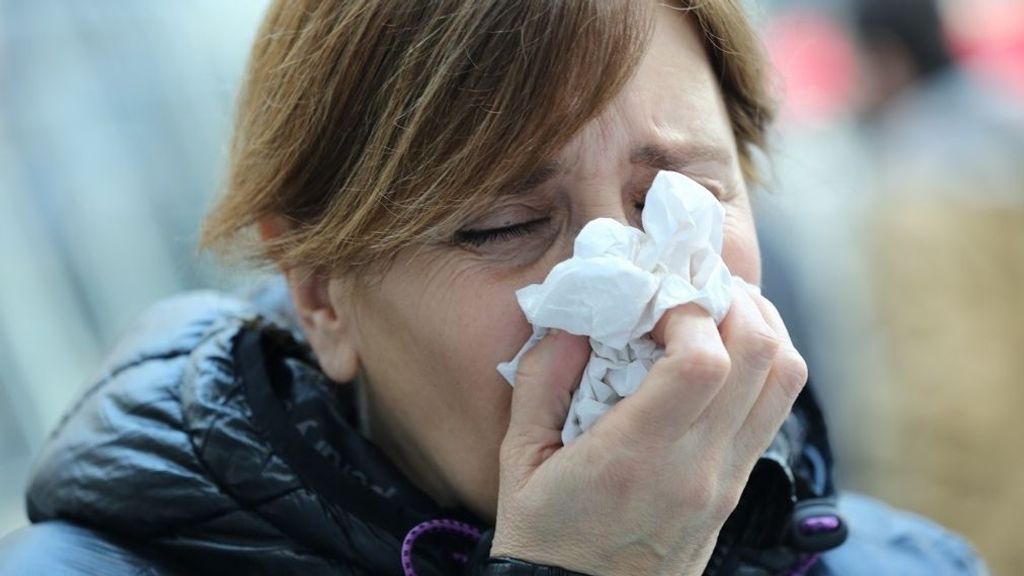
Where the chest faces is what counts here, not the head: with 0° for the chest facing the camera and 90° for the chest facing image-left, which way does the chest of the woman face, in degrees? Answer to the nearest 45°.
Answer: approximately 315°

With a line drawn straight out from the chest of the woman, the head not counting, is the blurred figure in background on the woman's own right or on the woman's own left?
on the woman's own left
